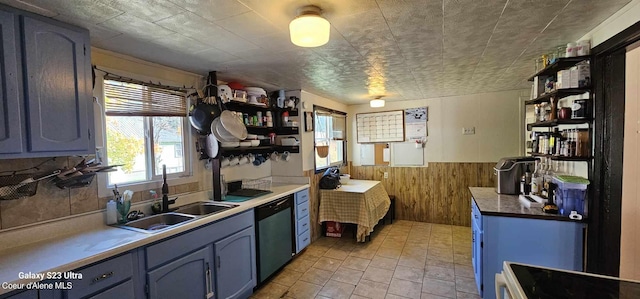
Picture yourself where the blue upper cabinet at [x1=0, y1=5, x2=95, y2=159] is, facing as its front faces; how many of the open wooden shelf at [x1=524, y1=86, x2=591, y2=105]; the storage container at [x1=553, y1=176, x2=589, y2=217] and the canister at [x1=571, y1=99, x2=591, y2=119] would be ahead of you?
3

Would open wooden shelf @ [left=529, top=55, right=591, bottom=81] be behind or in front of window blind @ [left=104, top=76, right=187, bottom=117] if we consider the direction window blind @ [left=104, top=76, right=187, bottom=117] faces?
in front

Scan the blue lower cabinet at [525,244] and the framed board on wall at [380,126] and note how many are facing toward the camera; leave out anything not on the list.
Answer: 1

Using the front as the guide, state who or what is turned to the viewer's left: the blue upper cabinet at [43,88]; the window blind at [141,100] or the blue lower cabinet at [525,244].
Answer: the blue lower cabinet

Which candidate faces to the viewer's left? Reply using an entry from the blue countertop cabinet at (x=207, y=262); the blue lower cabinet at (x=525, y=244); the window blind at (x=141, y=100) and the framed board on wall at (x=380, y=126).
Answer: the blue lower cabinet

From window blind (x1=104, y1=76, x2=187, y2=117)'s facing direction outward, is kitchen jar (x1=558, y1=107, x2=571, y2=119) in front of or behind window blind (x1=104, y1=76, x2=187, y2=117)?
in front

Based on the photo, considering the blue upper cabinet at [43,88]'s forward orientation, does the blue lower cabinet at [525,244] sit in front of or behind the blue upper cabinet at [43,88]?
in front

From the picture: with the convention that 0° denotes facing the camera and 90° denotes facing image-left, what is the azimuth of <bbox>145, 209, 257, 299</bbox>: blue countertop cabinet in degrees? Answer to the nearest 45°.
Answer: approximately 315°

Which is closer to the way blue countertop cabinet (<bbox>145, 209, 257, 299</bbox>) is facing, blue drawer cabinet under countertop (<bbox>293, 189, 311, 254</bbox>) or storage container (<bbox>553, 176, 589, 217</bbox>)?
the storage container

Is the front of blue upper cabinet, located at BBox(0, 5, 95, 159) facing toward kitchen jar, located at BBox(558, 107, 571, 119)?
yes

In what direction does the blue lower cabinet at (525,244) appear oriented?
to the viewer's left

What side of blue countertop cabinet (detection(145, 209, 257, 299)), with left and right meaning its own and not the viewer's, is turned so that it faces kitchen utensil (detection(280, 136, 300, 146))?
left

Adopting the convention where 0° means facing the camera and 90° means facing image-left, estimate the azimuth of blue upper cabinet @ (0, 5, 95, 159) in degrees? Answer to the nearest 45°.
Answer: approximately 315°

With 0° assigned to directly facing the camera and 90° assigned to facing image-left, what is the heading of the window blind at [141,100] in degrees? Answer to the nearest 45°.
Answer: approximately 315°
